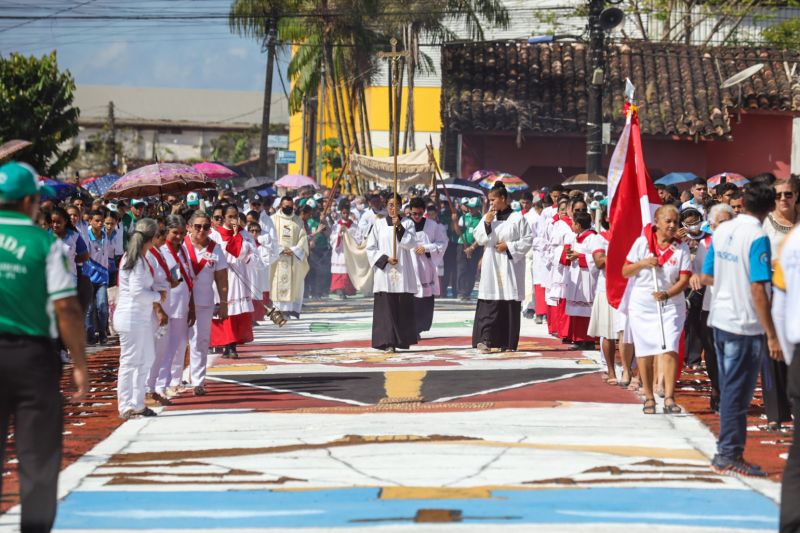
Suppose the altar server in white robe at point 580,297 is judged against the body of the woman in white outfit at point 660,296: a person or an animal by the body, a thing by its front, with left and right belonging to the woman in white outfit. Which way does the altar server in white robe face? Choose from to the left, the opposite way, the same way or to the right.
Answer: to the right

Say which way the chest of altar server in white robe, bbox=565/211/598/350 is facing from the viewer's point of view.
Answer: to the viewer's left

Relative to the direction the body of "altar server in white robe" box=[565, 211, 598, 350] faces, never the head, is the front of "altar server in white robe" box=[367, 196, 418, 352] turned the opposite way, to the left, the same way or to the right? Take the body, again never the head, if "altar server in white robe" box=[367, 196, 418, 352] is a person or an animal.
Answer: to the left

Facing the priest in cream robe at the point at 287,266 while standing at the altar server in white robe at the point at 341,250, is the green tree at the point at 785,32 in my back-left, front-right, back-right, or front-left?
back-left

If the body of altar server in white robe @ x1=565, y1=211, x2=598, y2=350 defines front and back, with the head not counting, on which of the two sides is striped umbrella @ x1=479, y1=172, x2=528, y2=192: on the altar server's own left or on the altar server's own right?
on the altar server's own right

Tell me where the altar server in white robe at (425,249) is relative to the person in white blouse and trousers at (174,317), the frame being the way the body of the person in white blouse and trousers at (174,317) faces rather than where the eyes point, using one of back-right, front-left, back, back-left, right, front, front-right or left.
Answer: left

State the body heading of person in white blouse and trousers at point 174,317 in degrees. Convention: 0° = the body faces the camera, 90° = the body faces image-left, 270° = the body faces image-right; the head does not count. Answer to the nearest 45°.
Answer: approximately 315°

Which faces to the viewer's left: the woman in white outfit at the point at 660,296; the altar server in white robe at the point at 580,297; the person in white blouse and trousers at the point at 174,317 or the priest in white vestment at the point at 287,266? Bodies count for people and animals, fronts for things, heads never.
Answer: the altar server in white robe at the point at 580,297

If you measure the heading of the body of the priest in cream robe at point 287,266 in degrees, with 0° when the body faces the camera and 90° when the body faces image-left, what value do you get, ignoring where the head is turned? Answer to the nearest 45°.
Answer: approximately 0°
